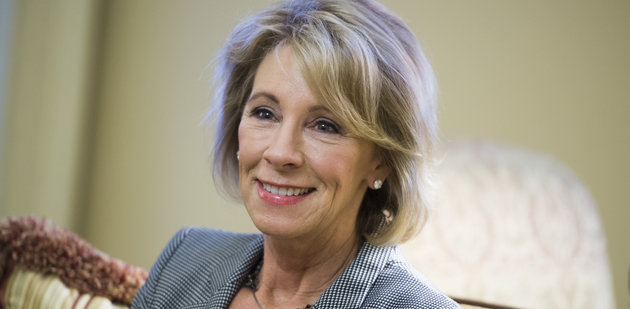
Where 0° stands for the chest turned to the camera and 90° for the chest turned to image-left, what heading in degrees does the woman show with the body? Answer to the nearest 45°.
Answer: approximately 45°

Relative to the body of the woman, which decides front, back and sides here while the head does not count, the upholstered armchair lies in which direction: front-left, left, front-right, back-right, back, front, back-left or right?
back
